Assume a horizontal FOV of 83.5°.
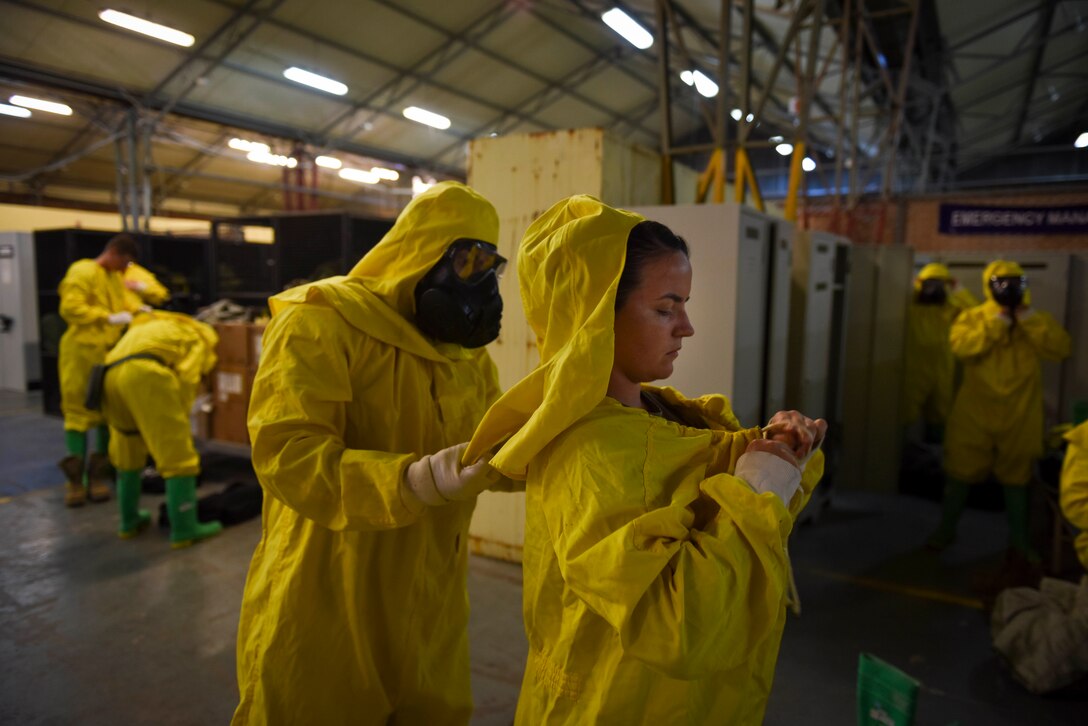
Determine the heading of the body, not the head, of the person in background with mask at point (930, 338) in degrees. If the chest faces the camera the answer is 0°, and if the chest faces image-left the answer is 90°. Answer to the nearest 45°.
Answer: approximately 0°

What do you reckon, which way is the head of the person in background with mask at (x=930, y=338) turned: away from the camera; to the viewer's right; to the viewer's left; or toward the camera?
toward the camera

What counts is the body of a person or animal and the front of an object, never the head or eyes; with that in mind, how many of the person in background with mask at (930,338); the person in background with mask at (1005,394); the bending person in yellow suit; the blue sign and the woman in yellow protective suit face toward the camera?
3

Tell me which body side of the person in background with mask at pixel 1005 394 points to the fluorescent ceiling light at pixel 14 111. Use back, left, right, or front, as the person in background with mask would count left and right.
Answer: right

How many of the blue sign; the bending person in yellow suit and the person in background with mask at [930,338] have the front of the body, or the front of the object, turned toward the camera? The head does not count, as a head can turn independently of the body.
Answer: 2

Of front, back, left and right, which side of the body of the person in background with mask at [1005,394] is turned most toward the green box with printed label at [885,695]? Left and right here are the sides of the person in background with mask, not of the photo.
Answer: front

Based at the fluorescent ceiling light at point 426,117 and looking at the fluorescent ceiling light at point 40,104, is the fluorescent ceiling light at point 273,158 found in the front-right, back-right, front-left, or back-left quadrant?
front-right

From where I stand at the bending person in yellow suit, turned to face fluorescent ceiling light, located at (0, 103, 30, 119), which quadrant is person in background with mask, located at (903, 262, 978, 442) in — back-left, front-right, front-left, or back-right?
back-right

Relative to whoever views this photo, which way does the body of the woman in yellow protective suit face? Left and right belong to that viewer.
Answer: facing to the right of the viewer

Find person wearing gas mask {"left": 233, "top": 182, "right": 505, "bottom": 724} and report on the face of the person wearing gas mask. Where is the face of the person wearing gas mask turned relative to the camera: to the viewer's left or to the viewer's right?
to the viewer's right

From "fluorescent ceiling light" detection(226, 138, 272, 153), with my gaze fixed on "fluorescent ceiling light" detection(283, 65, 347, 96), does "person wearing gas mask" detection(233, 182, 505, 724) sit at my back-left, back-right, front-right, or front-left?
front-right

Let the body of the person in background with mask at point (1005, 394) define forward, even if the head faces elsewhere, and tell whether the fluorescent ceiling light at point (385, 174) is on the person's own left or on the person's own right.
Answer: on the person's own right

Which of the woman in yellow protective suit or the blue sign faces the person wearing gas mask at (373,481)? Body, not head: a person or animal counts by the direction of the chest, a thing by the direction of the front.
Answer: the blue sign

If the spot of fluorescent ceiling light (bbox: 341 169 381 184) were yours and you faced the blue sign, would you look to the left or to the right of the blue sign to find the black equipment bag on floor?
right

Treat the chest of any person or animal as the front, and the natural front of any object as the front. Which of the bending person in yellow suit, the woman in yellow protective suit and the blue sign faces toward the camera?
the blue sign

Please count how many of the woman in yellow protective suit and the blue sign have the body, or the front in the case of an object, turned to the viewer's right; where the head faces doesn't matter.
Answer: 1

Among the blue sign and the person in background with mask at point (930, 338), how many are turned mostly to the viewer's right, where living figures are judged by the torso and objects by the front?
0

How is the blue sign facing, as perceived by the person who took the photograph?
facing the viewer
